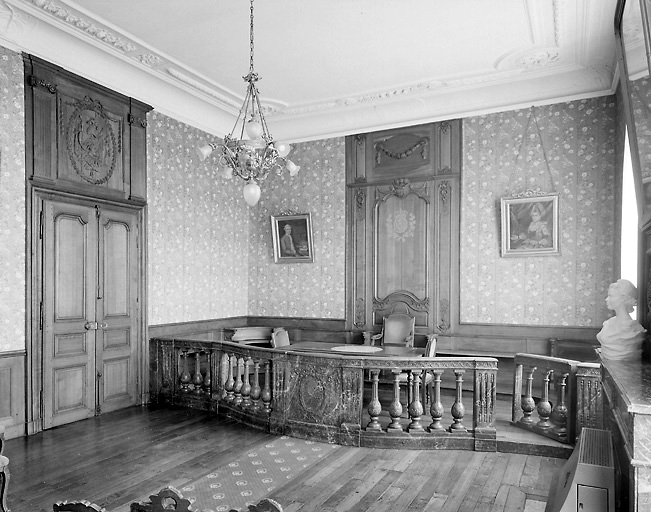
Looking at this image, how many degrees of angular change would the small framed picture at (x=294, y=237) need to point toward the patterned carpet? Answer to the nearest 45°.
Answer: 0° — it already faces it

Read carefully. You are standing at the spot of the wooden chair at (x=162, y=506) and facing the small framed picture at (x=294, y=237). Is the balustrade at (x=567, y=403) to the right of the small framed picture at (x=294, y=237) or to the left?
right

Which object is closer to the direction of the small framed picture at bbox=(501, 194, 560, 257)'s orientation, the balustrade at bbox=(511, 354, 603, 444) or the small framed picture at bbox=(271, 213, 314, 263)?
the balustrade

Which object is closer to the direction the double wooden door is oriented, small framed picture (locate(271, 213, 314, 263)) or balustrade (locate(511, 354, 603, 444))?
the balustrade

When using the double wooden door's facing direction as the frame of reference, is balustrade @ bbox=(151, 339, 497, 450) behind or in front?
in front

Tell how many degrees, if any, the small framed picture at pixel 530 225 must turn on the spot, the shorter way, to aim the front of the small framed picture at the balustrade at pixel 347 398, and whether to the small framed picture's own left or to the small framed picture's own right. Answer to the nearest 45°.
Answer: approximately 45° to the small framed picture's own right

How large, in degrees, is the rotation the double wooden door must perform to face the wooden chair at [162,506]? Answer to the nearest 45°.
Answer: approximately 45° to its right

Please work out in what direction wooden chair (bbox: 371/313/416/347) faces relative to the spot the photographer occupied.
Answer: facing the viewer and to the left of the viewer

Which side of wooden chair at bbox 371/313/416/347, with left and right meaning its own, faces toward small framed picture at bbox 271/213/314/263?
right

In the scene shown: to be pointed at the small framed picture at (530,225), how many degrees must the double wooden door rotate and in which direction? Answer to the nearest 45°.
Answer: approximately 45° to its left

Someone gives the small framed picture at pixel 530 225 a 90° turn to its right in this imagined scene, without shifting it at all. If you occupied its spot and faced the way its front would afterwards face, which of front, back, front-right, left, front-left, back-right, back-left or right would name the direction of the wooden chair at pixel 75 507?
left

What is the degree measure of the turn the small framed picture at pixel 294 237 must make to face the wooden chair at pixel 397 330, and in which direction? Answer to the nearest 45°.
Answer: approximately 45° to its left

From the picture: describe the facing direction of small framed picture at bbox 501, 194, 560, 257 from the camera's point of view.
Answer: facing the viewer

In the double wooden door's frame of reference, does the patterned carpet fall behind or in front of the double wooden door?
in front

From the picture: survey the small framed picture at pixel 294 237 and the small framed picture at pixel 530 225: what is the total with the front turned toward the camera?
2

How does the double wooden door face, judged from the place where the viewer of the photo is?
facing the viewer and to the right of the viewer

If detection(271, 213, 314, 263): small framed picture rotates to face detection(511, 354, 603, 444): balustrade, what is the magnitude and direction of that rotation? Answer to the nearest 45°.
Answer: approximately 45° to its left
